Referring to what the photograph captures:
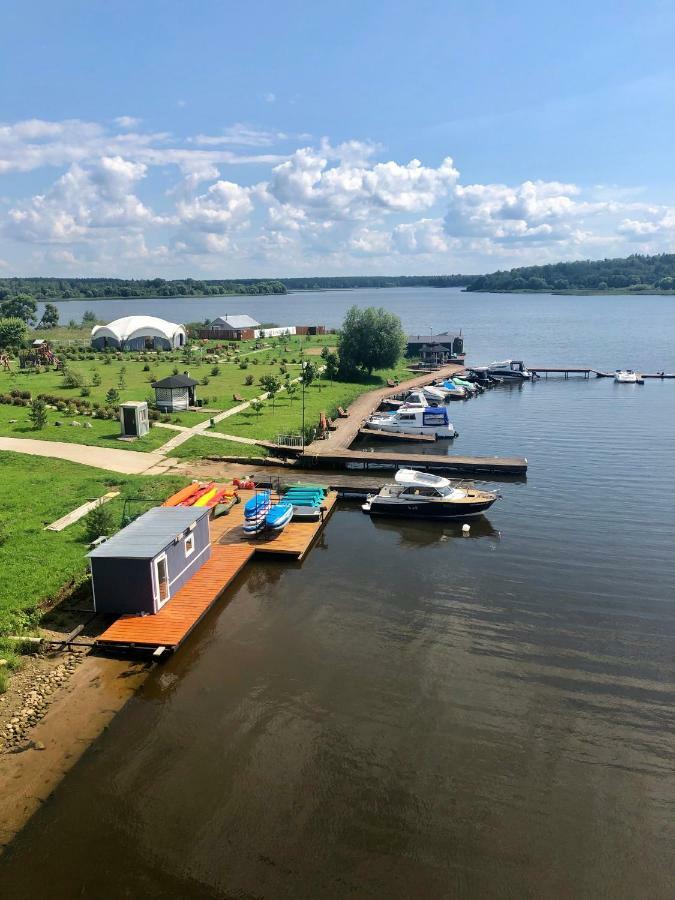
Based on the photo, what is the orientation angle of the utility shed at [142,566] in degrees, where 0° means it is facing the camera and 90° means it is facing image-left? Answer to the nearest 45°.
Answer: approximately 315°

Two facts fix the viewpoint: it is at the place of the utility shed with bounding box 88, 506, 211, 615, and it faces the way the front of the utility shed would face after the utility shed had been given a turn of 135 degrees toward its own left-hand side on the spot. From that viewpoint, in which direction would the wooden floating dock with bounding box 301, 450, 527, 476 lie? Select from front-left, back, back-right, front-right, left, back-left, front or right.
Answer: front-right

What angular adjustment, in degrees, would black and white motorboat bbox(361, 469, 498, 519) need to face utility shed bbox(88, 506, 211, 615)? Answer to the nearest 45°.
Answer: approximately 135° to its right

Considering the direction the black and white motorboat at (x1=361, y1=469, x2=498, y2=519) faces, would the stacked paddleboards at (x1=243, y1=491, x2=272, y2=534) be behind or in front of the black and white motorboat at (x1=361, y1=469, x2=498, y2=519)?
behind

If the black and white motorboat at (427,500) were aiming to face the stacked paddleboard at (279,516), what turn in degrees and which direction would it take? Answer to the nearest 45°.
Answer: approximately 135° to its right

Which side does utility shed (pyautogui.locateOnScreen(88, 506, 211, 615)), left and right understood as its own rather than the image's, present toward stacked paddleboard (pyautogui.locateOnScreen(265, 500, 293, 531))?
left

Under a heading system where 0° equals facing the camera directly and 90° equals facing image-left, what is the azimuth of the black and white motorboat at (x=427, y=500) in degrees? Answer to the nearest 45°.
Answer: approximately 270°

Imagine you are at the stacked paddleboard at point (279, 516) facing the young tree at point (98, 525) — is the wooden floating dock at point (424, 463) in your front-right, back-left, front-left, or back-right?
back-right
